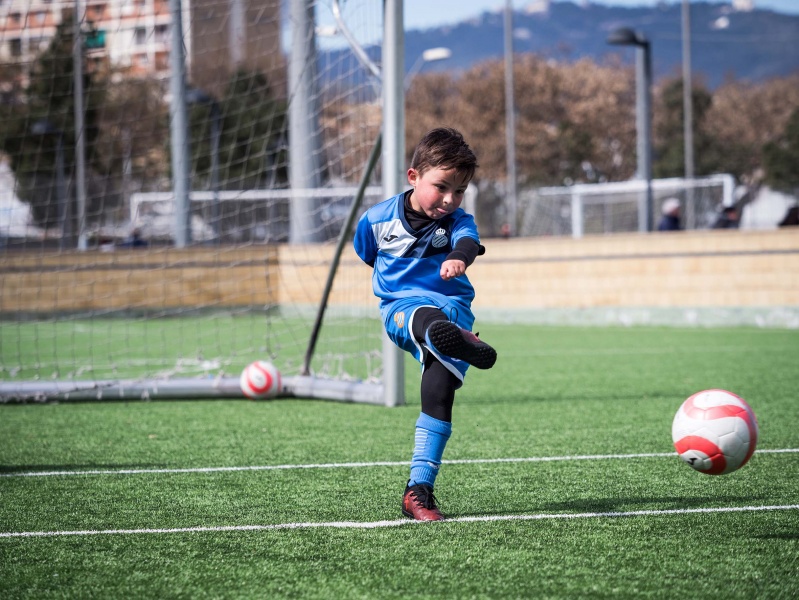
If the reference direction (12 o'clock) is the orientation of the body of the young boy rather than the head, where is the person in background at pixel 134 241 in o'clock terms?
The person in background is roughly at 7 o'clock from the young boy.

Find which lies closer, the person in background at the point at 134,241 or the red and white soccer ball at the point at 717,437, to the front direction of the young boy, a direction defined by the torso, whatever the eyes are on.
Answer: the red and white soccer ball

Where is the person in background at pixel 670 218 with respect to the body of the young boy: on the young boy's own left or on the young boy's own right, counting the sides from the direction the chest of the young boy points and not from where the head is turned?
on the young boy's own left

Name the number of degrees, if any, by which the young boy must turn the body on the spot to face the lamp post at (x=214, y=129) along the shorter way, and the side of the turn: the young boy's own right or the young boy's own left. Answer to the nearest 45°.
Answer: approximately 135° to the young boy's own left

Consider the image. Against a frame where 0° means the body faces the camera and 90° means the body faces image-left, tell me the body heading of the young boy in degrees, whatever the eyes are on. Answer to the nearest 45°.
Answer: approximately 315°

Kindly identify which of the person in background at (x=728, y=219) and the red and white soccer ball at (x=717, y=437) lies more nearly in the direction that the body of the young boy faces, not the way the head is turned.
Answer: the red and white soccer ball

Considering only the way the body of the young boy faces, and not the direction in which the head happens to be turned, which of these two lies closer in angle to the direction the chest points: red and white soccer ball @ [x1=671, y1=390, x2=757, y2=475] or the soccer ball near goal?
the red and white soccer ball
